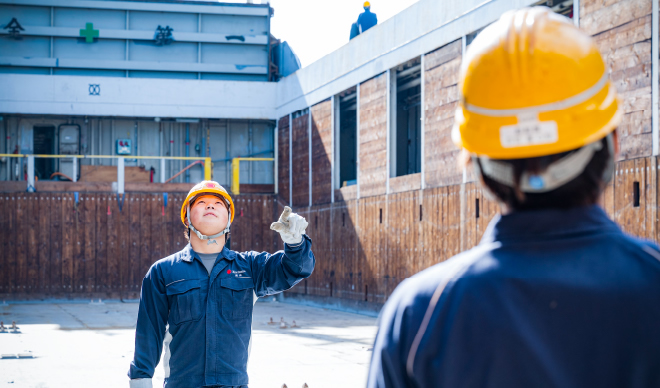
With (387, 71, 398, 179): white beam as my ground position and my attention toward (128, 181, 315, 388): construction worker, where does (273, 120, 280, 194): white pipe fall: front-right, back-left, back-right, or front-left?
back-right

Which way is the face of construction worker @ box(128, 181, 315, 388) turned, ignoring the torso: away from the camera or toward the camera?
toward the camera

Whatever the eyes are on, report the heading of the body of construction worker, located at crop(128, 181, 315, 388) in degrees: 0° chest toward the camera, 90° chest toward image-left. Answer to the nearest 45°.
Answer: approximately 0°

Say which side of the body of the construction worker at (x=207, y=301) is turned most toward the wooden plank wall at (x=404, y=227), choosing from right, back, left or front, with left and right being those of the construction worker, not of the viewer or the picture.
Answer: back

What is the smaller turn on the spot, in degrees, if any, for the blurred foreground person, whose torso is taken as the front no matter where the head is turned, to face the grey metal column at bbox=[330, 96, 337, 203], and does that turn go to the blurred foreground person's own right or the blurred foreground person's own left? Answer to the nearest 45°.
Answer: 0° — they already face it

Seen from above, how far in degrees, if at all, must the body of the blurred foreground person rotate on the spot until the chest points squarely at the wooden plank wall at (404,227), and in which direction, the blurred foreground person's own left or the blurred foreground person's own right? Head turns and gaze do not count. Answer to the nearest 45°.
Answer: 0° — they already face it

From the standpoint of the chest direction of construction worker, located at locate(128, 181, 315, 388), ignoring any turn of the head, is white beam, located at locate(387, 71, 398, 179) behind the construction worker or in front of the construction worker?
behind

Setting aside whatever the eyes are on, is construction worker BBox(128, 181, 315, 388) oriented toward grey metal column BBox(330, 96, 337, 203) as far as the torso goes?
no

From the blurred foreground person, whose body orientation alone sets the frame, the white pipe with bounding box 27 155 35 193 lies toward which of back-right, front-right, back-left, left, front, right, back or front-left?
front-left

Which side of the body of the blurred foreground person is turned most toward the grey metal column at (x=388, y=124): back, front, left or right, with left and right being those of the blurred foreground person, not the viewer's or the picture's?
front

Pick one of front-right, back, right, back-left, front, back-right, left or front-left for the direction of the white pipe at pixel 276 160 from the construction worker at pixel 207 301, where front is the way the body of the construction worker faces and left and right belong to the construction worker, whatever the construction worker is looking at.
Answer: back

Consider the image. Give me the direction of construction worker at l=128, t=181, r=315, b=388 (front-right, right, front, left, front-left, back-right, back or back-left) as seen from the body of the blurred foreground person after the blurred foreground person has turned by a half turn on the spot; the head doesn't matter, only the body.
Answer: back-right

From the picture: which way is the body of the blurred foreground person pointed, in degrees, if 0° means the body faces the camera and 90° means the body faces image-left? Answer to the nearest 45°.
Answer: approximately 180°

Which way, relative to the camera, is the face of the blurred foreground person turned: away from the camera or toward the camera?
away from the camera

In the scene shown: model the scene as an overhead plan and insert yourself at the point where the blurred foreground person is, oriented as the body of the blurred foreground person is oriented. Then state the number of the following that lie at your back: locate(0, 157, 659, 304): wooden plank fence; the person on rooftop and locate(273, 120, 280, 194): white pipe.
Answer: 0

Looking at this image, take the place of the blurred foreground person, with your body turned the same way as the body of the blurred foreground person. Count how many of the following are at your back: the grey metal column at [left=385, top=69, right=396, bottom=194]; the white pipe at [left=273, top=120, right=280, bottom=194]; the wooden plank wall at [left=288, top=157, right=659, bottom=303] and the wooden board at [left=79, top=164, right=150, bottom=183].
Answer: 0

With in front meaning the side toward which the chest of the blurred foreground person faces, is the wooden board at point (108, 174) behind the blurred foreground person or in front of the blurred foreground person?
in front

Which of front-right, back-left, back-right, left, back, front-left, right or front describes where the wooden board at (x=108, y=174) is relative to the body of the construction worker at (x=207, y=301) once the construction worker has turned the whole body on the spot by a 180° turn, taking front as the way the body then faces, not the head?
front
